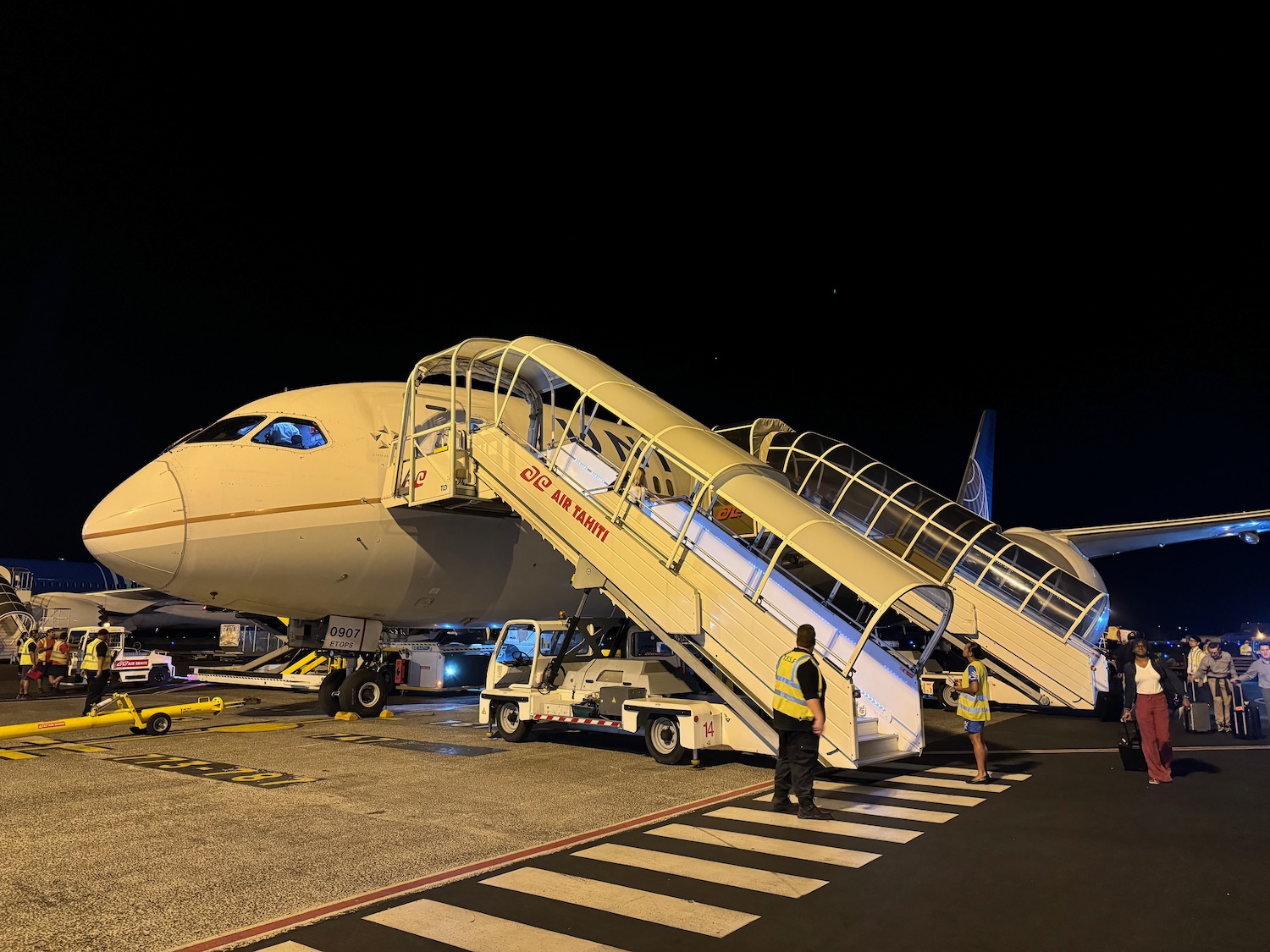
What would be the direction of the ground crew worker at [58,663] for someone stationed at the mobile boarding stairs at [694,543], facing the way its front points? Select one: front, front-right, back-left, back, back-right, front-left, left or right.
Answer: front

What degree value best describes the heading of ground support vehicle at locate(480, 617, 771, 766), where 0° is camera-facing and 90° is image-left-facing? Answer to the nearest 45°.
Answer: approximately 135°

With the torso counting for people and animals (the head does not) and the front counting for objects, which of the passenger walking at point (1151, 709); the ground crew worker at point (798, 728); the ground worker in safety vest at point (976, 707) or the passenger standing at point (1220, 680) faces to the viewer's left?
the ground worker in safety vest at point (976, 707)

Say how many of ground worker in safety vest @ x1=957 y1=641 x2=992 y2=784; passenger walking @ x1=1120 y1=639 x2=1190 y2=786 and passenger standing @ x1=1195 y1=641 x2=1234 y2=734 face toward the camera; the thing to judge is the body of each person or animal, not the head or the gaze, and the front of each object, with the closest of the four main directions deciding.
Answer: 2

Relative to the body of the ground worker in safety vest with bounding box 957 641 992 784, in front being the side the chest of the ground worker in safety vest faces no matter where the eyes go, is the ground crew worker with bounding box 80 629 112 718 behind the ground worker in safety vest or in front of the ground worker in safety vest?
in front

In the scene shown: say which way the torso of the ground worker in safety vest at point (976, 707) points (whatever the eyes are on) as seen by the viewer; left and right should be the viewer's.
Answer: facing to the left of the viewer

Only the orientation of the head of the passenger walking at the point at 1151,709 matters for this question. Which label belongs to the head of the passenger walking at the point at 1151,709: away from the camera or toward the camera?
toward the camera

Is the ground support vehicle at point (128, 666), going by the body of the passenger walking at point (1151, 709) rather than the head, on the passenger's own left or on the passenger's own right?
on the passenger's own right

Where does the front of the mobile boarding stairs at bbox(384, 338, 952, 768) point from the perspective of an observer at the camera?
facing away from the viewer and to the left of the viewer

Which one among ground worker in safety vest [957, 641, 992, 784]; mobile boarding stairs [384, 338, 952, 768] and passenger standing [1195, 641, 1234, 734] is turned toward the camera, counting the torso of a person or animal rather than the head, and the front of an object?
passenger standing [1195, 641, 1234, 734]

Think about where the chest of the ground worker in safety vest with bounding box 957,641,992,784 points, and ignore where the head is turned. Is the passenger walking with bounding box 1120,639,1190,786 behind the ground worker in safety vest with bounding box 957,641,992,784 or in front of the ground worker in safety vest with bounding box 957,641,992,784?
behind

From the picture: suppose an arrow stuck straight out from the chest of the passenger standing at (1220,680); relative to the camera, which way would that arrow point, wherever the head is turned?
toward the camera
